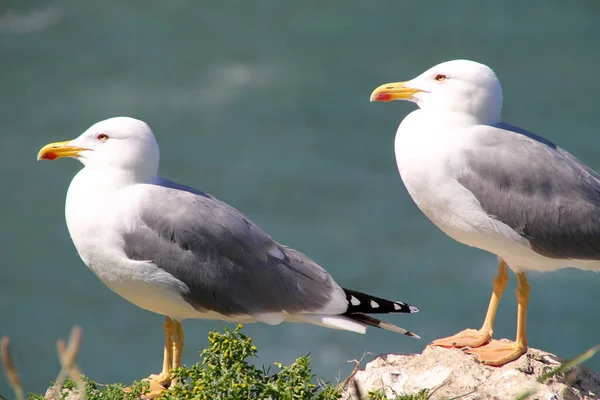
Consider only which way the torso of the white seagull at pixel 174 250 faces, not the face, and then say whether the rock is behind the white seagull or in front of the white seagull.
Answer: behind

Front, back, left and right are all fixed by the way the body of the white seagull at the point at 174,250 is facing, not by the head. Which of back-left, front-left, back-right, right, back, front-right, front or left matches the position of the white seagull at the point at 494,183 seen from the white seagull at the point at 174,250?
back

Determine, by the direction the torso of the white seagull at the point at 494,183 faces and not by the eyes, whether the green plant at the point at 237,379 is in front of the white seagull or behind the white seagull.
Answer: in front

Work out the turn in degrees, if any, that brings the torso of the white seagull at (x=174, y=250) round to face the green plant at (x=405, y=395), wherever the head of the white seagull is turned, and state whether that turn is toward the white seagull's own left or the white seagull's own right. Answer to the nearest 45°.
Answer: approximately 180°

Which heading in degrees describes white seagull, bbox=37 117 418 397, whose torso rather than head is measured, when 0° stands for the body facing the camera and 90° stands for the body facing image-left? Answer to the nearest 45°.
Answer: approximately 90°

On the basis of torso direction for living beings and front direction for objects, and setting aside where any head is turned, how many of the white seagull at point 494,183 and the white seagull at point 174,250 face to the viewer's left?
2

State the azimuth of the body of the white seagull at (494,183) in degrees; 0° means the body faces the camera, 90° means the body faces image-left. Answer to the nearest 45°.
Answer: approximately 90°
